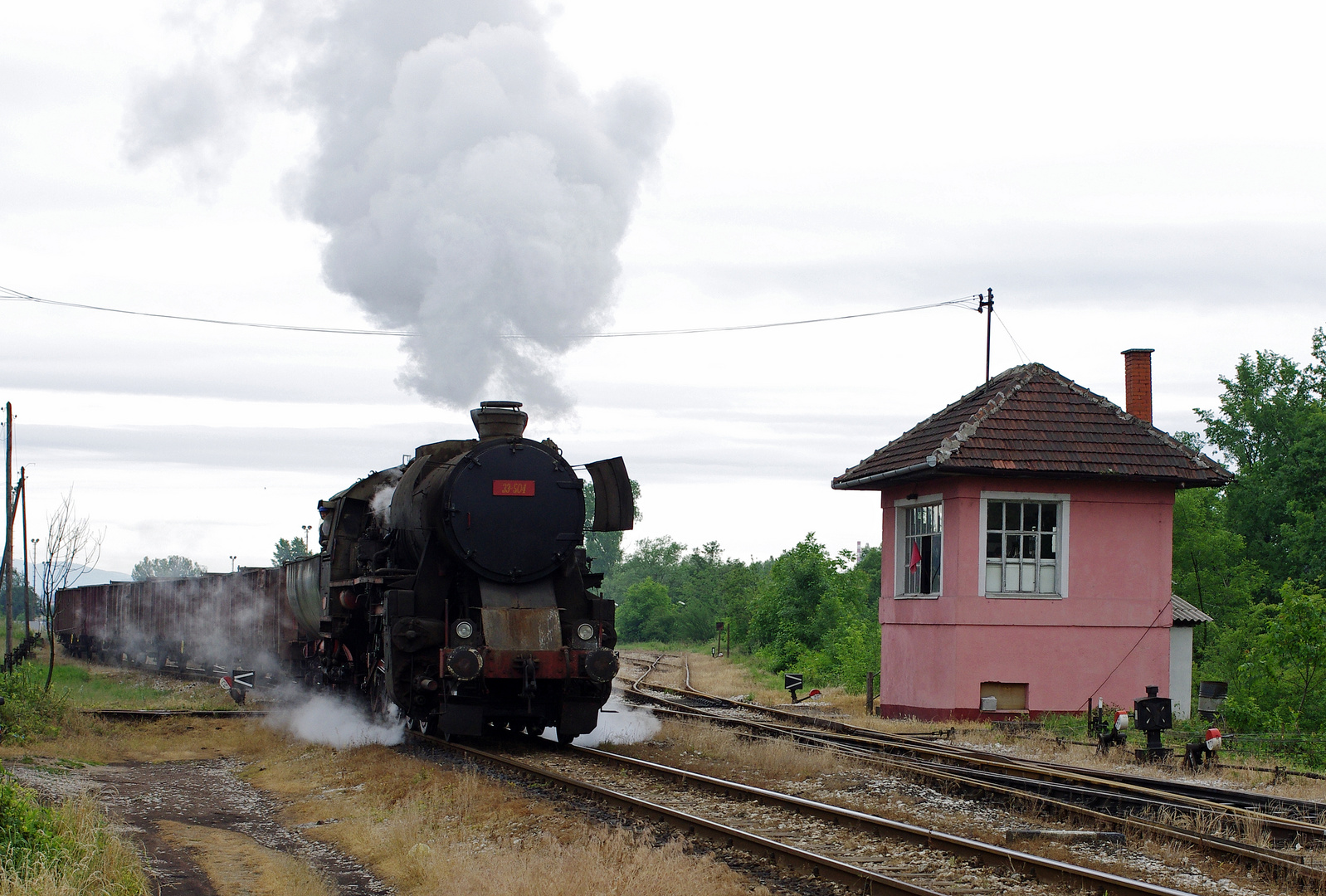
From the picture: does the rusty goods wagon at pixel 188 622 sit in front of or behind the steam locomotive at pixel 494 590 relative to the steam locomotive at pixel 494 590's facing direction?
behind

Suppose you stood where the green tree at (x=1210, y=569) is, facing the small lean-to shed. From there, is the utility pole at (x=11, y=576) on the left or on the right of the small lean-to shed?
right

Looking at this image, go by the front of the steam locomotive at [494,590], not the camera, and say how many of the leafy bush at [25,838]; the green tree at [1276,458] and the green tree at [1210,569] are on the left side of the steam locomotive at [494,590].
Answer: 2

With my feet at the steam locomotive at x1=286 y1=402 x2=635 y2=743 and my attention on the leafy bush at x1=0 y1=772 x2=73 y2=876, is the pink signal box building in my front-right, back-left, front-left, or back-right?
back-left

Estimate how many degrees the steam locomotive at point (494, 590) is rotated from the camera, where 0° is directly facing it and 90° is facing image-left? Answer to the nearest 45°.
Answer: approximately 315°

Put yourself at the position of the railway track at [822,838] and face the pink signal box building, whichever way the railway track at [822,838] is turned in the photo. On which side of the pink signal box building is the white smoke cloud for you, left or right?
left

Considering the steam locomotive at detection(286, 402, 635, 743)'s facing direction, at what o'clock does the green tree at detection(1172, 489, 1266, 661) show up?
The green tree is roughly at 9 o'clock from the steam locomotive.

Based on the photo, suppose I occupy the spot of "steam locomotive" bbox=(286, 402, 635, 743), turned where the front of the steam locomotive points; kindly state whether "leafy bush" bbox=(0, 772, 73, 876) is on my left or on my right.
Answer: on my right
